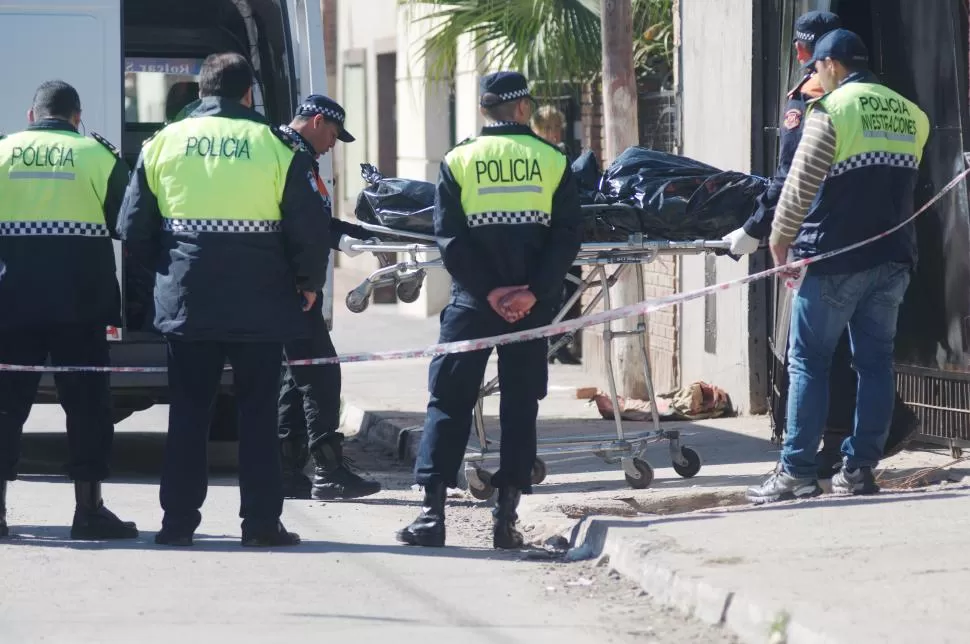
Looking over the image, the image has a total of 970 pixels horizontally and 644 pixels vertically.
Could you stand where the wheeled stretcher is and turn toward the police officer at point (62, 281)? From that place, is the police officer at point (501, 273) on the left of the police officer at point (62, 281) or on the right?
left

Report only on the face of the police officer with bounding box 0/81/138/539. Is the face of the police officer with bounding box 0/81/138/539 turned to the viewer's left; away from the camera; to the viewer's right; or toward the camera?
away from the camera

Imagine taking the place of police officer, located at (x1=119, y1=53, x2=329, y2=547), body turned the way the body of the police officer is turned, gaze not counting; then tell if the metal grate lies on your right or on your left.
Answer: on your right

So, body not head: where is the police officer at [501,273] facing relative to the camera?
away from the camera

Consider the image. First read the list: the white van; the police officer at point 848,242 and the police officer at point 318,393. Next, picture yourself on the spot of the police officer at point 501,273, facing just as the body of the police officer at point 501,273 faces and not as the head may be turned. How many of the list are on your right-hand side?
1

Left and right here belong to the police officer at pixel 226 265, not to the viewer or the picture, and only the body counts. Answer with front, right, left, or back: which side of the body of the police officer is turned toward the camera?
back

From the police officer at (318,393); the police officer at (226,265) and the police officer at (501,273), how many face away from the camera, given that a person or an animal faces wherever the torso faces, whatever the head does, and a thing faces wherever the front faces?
2

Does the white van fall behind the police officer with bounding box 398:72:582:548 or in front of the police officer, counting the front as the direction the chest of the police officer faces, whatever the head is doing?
in front

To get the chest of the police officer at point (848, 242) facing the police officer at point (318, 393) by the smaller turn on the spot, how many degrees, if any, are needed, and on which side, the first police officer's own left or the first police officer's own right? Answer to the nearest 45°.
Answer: approximately 45° to the first police officer's own left

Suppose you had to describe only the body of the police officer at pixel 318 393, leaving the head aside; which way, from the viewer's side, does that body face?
to the viewer's right

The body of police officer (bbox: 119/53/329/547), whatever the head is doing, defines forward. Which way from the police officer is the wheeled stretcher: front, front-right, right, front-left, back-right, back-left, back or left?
front-right

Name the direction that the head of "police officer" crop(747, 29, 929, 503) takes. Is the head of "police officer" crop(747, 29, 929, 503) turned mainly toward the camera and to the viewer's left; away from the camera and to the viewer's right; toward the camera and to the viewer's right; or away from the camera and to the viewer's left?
away from the camera and to the viewer's left

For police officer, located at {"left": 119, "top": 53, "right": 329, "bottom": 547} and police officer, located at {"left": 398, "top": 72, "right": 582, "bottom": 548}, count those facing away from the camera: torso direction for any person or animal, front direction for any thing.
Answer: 2

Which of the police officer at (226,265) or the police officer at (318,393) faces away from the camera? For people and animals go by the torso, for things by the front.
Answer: the police officer at (226,265)
